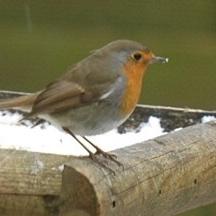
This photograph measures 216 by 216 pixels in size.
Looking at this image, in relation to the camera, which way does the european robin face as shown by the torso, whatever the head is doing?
to the viewer's right
